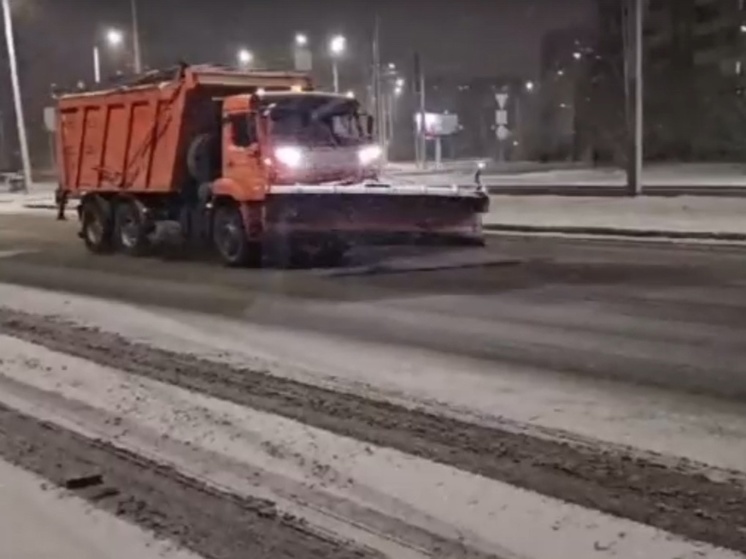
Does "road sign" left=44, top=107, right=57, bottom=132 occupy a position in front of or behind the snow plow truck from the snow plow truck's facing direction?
behind

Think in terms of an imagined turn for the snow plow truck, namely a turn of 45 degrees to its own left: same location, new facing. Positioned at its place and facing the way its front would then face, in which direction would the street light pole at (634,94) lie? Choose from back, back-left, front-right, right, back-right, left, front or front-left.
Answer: front-left

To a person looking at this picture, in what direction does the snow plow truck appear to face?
facing the viewer and to the right of the viewer

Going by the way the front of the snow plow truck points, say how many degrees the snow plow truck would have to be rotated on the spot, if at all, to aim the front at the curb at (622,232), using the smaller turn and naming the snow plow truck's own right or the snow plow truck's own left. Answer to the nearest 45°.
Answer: approximately 45° to the snow plow truck's own left

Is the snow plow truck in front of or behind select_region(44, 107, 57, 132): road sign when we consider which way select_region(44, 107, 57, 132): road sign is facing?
in front

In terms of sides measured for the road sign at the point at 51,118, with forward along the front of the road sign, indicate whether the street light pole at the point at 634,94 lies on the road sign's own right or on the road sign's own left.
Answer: on the road sign's own left

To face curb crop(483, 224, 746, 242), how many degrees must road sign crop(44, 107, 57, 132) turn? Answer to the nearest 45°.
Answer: approximately 45° to its left

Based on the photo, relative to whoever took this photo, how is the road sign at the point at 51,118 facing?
facing the viewer

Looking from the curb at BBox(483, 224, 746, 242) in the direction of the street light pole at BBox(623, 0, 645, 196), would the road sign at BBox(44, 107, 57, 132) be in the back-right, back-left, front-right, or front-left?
front-left
